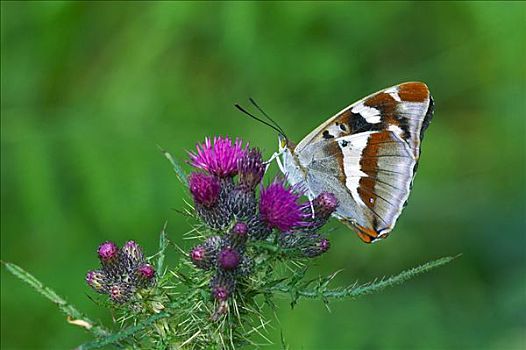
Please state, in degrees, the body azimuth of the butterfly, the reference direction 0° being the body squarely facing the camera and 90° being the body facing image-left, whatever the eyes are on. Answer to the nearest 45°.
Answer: approximately 90°

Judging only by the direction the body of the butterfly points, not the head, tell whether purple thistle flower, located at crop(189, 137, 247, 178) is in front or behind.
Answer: in front

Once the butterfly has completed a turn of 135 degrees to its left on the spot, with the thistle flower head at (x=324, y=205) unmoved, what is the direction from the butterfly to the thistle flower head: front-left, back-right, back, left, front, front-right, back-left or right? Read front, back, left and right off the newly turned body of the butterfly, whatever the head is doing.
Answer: right

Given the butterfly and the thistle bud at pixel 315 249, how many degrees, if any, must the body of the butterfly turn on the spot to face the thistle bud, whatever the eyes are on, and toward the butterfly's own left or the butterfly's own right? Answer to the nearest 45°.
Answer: approximately 45° to the butterfly's own left

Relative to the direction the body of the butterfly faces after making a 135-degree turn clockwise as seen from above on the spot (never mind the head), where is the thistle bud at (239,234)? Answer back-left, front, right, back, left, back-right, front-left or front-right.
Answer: back

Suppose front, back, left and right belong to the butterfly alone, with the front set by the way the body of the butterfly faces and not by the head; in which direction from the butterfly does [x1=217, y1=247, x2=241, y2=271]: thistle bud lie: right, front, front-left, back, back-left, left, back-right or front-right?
front-left

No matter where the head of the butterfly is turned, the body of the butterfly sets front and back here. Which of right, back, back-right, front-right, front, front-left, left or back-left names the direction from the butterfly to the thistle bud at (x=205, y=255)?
front-left

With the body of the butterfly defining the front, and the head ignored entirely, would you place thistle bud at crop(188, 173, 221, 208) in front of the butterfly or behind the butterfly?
in front

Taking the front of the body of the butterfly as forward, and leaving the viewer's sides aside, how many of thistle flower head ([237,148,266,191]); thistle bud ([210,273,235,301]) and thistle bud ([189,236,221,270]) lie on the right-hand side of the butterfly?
0

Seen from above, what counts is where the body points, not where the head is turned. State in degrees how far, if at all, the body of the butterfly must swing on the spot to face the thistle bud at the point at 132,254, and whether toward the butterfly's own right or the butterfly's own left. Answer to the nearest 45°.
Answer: approximately 45° to the butterfly's own left
